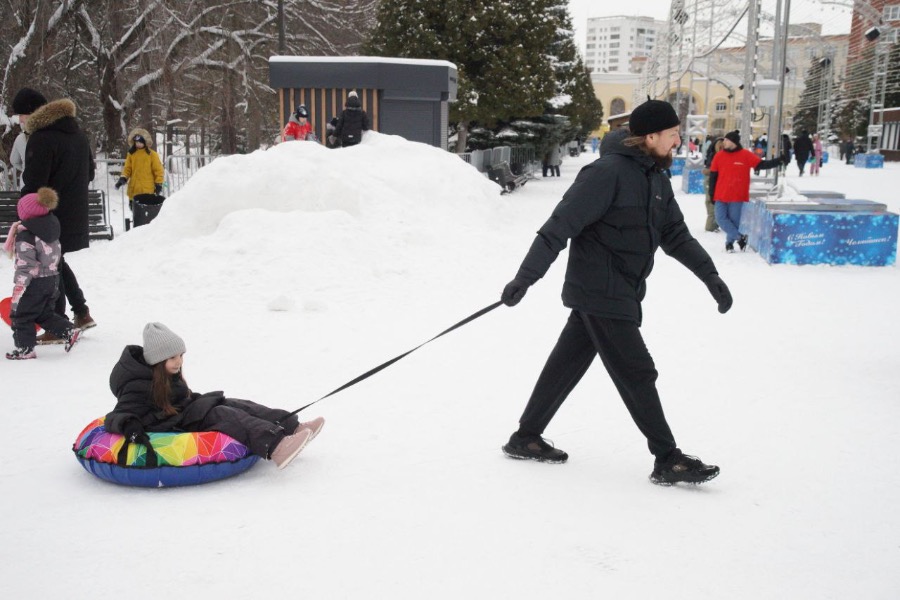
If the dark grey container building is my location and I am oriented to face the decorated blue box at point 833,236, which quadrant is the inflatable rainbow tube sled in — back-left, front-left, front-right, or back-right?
front-right

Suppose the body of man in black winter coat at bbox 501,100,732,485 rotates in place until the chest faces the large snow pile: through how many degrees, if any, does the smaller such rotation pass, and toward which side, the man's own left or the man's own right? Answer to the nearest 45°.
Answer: approximately 135° to the man's own left

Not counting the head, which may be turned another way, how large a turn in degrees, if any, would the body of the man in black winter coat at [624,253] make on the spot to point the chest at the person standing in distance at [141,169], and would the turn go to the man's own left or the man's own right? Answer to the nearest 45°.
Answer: approximately 135° to the man's own left

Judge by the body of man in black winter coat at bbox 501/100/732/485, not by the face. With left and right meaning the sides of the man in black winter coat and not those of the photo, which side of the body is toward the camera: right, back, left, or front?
right

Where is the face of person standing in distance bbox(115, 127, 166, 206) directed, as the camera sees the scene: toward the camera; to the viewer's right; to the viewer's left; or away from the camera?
toward the camera

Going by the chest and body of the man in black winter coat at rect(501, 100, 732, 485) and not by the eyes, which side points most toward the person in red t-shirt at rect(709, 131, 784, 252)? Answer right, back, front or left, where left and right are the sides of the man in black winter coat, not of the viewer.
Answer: left

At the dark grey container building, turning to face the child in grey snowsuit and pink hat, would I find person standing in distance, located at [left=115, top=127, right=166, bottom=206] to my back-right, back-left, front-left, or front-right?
front-right

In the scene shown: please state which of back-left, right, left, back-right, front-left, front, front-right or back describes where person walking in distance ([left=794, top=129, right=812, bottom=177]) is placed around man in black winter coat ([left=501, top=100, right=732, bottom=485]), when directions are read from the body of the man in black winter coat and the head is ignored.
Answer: left

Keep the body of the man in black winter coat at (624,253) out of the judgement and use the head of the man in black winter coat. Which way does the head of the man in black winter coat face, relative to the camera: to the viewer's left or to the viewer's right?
to the viewer's right
